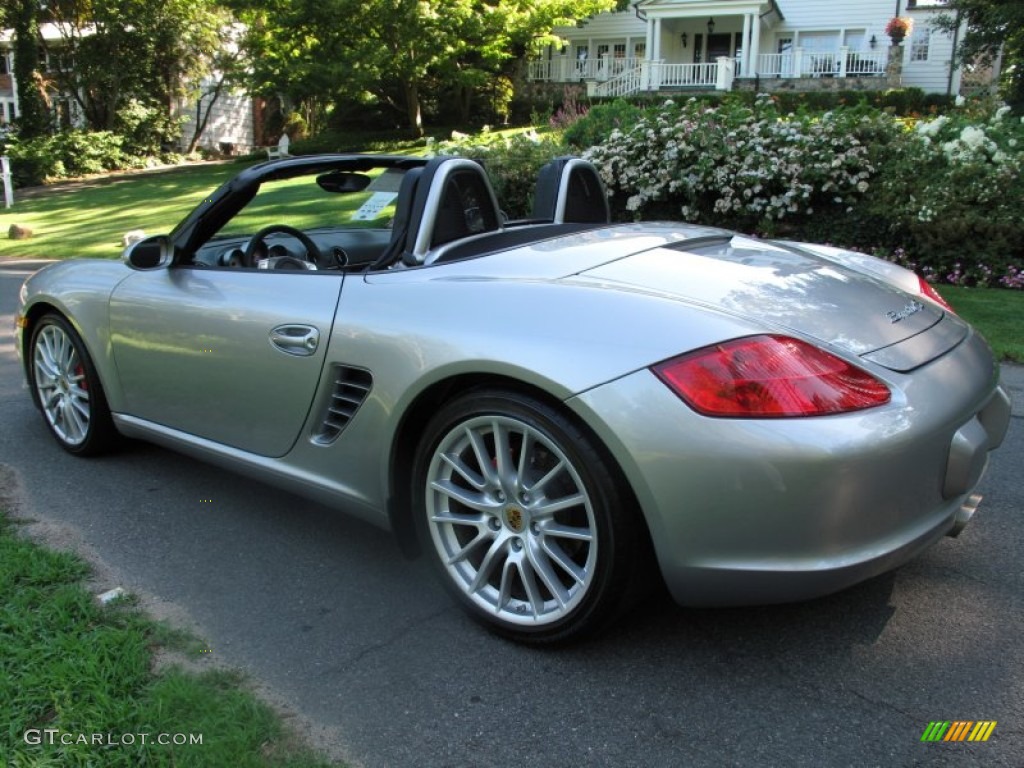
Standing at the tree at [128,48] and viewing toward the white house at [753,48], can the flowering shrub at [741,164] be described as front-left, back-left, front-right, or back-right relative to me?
front-right

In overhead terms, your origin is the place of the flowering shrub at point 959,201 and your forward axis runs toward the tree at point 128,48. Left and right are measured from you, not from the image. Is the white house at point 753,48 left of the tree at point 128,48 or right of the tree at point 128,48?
right

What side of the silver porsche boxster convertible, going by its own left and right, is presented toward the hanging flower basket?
right

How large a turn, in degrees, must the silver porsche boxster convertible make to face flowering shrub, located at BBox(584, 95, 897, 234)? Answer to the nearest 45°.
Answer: approximately 45° to its right

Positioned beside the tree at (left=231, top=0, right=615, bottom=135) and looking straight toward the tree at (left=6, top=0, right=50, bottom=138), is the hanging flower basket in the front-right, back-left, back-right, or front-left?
back-right

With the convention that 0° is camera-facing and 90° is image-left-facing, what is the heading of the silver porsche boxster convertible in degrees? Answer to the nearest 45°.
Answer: approximately 135°

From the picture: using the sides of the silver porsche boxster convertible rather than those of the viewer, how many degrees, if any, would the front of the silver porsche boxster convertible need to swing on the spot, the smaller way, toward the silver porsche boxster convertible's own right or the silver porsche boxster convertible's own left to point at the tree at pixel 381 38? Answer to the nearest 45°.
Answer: approximately 45° to the silver porsche boxster convertible's own right

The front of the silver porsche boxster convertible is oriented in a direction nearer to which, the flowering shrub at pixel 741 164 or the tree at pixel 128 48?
the tree

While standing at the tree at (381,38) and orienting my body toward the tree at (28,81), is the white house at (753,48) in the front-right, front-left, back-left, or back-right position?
back-right

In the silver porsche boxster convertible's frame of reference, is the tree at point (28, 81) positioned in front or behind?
in front

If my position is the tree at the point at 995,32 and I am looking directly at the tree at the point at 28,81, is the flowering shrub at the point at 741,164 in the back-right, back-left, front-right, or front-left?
front-left

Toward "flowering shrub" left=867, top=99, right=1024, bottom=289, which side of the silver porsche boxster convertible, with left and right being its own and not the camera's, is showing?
right

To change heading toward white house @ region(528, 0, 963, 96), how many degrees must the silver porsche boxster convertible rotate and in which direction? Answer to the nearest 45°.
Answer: approximately 45° to its right

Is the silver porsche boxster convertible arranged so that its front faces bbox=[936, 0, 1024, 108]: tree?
no

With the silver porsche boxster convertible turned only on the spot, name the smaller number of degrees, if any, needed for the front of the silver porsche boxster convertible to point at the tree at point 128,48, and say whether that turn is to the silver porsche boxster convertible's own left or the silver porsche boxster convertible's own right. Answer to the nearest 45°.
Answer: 0° — it already faces it

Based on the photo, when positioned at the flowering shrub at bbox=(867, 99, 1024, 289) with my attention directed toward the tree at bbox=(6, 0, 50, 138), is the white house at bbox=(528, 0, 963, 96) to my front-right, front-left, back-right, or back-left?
front-right
